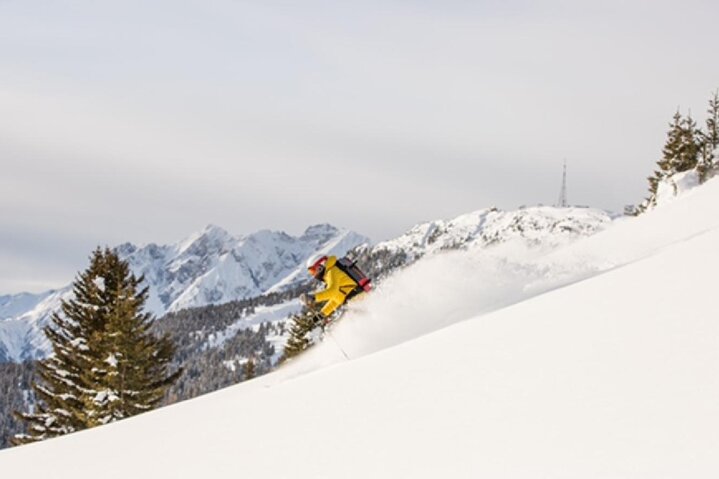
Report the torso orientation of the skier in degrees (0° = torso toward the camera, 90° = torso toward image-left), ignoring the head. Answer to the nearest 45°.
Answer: approximately 90°

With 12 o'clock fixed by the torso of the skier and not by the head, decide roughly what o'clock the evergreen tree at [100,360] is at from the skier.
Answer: The evergreen tree is roughly at 2 o'clock from the skier.

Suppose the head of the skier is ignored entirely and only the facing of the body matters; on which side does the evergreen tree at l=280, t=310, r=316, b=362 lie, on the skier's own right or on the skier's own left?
on the skier's own right
